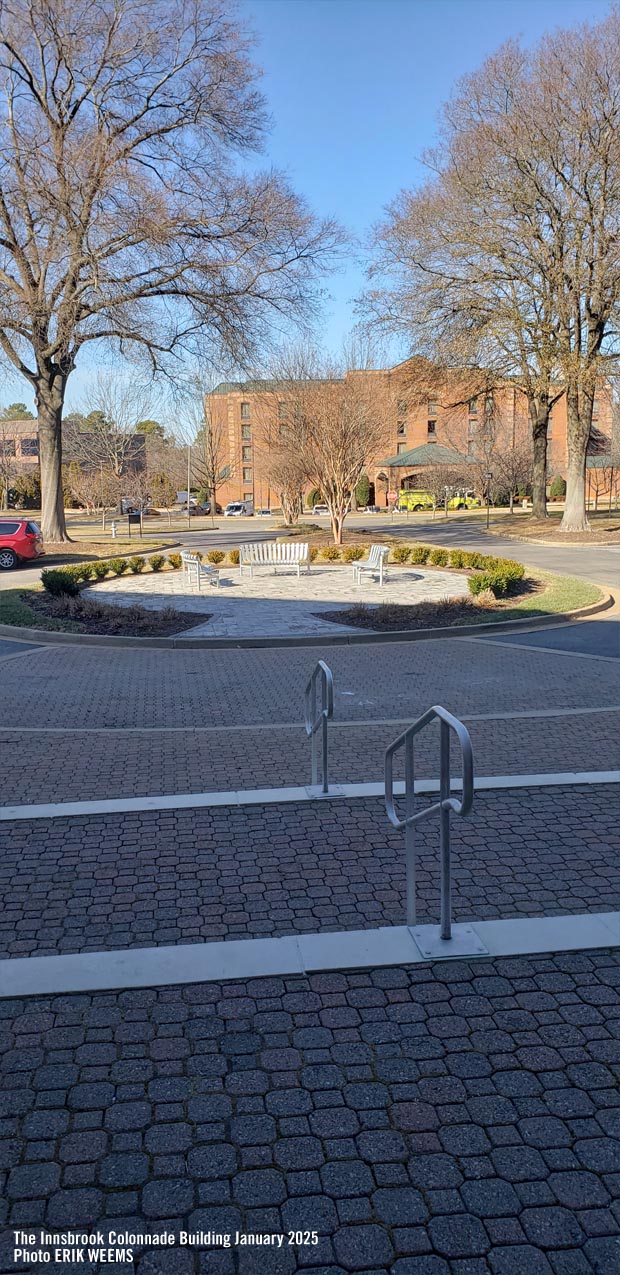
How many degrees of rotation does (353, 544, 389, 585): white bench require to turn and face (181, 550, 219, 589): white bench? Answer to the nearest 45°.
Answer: approximately 45° to its right

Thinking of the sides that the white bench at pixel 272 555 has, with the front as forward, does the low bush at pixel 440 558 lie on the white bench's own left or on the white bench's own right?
on the white bench's own left

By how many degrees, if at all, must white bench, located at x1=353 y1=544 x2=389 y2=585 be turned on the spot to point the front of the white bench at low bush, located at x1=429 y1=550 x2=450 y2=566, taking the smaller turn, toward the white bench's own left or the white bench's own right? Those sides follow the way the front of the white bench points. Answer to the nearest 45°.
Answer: approximately 180°

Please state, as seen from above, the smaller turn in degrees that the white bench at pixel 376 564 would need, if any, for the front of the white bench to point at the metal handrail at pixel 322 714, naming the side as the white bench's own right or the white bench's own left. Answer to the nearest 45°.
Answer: approximately 45° to the white bench's own left

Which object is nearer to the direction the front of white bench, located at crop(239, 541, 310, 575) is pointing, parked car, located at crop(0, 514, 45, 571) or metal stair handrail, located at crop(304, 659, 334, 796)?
the metal stair handrail

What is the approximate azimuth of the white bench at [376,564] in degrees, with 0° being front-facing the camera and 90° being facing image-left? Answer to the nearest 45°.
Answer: approximately 45°

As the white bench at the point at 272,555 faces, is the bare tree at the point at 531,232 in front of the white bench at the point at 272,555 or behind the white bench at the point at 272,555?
behind

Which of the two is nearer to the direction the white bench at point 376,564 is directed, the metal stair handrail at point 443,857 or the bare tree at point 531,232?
the metal stair handrail

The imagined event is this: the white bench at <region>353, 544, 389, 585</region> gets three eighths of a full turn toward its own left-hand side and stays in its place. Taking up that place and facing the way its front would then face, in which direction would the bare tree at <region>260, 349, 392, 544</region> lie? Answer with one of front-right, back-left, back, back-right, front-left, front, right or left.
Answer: left

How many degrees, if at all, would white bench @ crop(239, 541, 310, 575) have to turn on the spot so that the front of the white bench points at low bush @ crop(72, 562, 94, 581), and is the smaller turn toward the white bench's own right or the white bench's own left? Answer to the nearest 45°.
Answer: approximately 90° to the white bench's own right

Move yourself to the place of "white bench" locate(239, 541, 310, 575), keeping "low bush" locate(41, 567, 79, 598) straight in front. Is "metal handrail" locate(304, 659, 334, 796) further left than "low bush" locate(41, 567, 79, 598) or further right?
left

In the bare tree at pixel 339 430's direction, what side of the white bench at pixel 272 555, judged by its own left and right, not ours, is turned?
back
